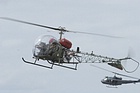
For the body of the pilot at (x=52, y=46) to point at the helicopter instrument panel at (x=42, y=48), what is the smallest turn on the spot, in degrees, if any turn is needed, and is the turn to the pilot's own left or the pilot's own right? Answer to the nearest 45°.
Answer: approximately 45° to the pilot's own right

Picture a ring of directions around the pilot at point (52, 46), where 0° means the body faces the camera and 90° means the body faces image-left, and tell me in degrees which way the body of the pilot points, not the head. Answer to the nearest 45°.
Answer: approximately 45°
